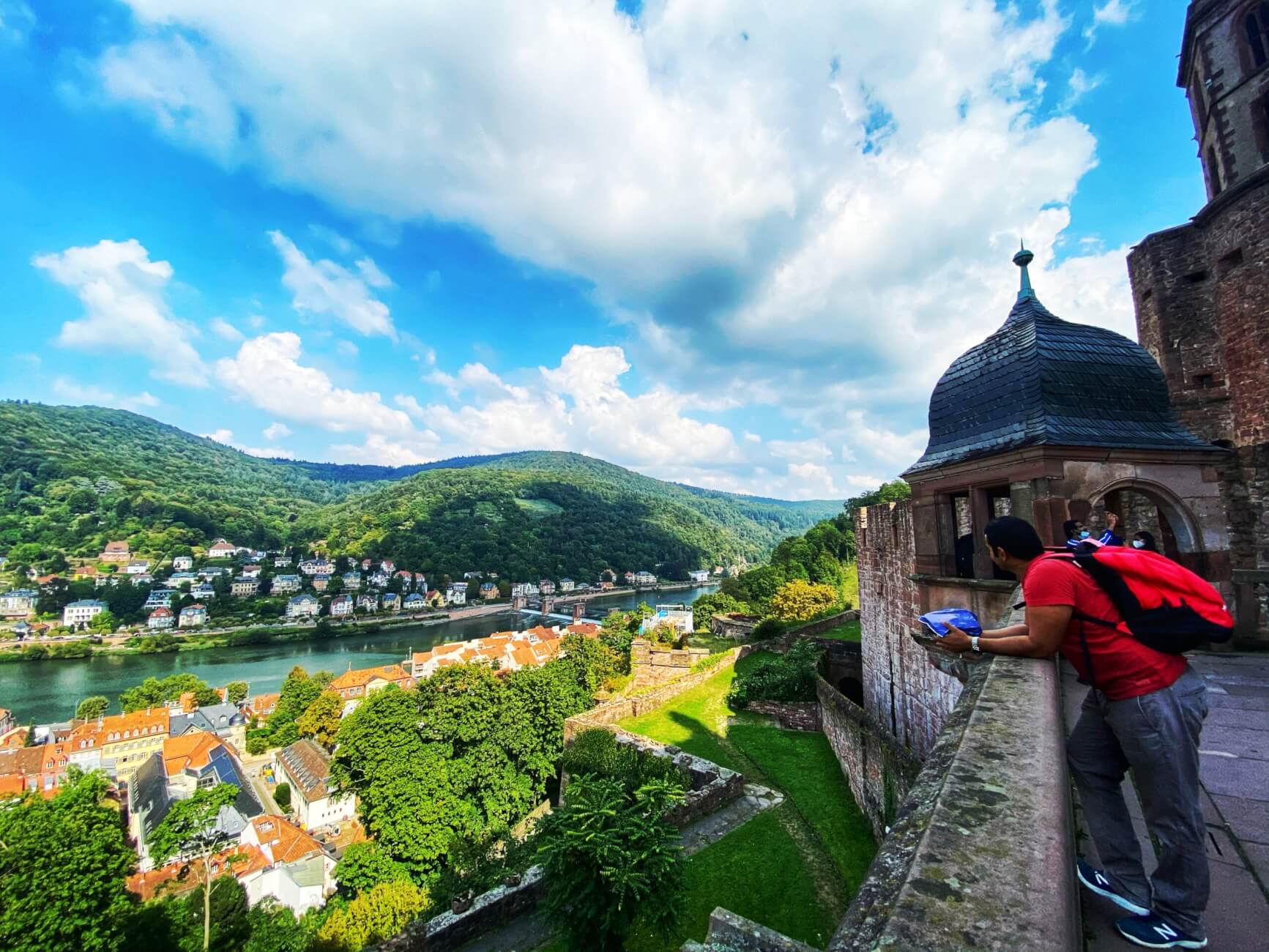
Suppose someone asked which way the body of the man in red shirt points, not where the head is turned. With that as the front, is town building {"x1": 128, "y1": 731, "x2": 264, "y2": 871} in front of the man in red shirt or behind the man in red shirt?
in front

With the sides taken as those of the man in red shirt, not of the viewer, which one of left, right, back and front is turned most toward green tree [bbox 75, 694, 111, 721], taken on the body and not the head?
front

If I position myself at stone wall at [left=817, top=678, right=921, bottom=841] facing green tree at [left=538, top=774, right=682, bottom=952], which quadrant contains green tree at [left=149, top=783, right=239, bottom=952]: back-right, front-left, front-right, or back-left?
front-right

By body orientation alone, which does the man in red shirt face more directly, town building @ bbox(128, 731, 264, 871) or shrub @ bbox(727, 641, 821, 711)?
the town building

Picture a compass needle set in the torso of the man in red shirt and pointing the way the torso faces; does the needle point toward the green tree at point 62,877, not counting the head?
yes

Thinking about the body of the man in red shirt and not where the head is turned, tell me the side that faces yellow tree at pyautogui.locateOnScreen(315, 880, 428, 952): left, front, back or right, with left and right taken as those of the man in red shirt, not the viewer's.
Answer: front

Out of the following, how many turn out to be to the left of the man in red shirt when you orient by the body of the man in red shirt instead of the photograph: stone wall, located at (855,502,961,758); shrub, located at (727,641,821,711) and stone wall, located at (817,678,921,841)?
0

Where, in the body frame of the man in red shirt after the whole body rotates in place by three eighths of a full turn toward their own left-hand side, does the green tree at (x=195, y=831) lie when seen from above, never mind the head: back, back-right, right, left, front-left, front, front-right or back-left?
back-right

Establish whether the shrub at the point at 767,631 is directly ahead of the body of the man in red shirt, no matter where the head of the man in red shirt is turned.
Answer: no

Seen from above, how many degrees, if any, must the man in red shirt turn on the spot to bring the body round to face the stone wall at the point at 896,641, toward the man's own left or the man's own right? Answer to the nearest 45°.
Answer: approximately 90° to the man's own right

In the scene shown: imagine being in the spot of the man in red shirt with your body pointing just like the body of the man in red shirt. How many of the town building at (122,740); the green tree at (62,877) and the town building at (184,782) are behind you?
0

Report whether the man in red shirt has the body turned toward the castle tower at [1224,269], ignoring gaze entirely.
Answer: no

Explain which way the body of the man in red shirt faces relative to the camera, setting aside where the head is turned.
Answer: to the viewer's left

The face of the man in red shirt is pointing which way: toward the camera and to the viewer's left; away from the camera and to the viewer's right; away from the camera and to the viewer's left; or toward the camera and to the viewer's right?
away from the camera and to the viewer's left

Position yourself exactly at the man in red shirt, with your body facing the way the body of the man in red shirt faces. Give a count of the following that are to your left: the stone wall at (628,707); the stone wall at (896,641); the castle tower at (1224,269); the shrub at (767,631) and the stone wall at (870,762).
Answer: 0
